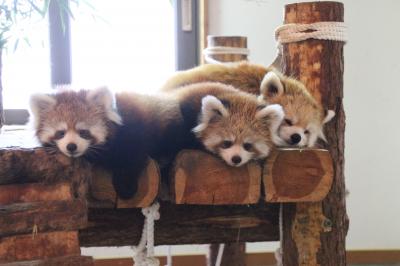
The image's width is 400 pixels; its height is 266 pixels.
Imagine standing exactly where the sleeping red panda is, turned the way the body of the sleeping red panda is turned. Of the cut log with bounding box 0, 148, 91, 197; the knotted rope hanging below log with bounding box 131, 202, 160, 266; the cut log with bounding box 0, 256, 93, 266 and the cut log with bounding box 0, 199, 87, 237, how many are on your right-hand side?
4

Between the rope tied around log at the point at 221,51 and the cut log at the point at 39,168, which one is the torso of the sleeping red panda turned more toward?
the cut log

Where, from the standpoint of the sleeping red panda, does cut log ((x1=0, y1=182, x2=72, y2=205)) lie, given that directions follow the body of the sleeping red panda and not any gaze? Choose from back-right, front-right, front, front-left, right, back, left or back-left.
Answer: right

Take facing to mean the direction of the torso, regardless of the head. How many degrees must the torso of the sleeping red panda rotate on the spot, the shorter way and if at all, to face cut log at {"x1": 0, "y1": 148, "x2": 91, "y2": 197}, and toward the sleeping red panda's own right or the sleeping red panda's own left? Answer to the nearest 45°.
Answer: approximately 90° to the sleeping red panda's own right

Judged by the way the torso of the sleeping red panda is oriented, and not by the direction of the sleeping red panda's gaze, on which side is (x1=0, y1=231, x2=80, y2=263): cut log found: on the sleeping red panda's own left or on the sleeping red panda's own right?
on the sleeping red panda's own right

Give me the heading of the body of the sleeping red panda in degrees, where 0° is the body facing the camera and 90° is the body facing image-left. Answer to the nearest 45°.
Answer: approximately 315°

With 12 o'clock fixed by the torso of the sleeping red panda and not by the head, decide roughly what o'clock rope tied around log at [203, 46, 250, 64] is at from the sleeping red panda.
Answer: The rope tied around log is roughly at 7 o'clock from the sleeping red panda.

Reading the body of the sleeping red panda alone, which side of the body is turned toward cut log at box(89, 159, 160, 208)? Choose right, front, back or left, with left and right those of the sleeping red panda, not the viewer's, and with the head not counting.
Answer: right

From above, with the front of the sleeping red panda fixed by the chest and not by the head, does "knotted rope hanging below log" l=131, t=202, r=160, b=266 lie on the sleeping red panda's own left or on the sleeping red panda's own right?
on the sleeping red panda's own right
